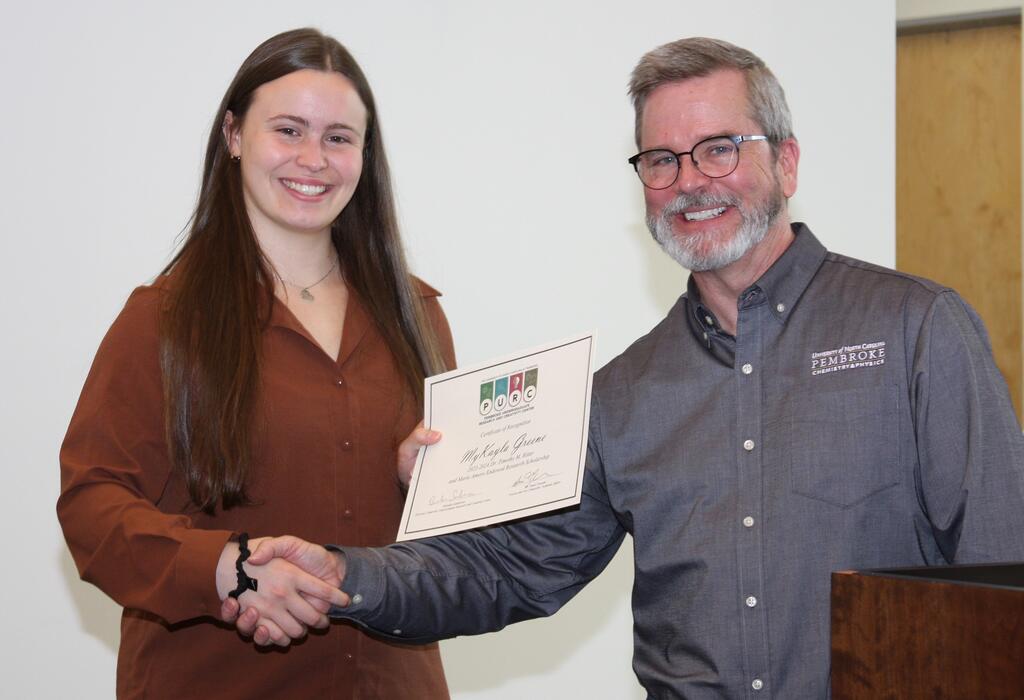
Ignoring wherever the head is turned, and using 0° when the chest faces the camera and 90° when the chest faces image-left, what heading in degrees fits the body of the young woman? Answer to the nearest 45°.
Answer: approximately 315°

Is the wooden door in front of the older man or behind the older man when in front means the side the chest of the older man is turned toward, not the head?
behind

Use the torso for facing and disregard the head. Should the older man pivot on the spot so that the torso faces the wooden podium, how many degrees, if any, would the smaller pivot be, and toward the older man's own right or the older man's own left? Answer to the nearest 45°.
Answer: approximately 45° to the older man's own left

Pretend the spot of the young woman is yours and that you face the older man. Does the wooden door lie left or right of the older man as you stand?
left

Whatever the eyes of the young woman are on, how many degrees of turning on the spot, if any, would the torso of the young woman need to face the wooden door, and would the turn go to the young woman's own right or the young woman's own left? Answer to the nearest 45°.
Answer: approximately 90° to the young woman's own left

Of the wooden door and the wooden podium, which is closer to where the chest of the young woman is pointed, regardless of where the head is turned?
the wooden podium

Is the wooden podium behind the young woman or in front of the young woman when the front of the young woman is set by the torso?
in front

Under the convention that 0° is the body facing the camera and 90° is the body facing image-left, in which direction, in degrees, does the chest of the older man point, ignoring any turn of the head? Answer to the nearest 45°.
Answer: approximately 45°

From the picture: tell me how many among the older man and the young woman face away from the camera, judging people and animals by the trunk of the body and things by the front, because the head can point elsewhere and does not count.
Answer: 0

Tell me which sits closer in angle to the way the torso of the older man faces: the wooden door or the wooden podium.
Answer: the wooden podium
